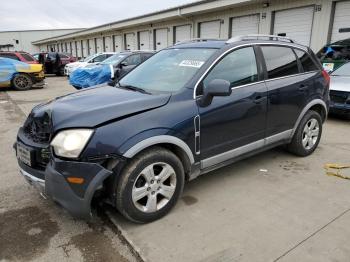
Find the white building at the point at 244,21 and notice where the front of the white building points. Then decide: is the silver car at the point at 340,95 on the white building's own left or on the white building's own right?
on the white building's own left

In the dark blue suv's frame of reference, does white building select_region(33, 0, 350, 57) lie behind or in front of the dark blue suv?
behind

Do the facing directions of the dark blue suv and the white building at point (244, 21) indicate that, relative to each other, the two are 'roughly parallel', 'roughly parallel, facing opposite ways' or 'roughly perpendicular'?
roughly parallel

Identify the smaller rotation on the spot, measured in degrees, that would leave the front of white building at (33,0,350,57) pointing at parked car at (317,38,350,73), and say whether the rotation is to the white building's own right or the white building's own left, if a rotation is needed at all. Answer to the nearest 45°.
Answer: approximately 45° to the white building's own left

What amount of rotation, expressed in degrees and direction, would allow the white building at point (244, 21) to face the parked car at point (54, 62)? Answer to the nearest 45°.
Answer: approximately 90° to its right

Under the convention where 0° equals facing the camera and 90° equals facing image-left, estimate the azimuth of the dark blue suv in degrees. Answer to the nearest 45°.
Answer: approximately 45°
